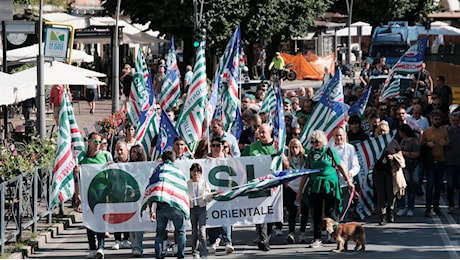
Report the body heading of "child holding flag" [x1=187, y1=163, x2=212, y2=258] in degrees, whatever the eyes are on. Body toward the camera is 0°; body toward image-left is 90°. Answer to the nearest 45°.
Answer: approximately 0°

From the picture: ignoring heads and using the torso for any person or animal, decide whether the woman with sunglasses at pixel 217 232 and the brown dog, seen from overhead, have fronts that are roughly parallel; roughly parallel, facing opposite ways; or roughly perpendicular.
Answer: roughly perpendicular

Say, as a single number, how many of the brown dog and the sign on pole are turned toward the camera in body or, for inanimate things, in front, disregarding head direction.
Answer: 1

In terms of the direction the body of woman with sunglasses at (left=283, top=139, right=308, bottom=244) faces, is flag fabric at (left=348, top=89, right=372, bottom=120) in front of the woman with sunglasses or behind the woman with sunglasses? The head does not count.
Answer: behind

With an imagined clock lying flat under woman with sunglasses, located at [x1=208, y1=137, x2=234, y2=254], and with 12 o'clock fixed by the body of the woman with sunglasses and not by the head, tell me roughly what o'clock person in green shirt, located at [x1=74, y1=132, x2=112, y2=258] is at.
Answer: The person in green shirt is roughly at 3 o'clock from the woman with sunglasses.

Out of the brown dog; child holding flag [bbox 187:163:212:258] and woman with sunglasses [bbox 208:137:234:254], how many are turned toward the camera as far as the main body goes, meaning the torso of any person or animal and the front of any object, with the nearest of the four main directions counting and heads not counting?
2
